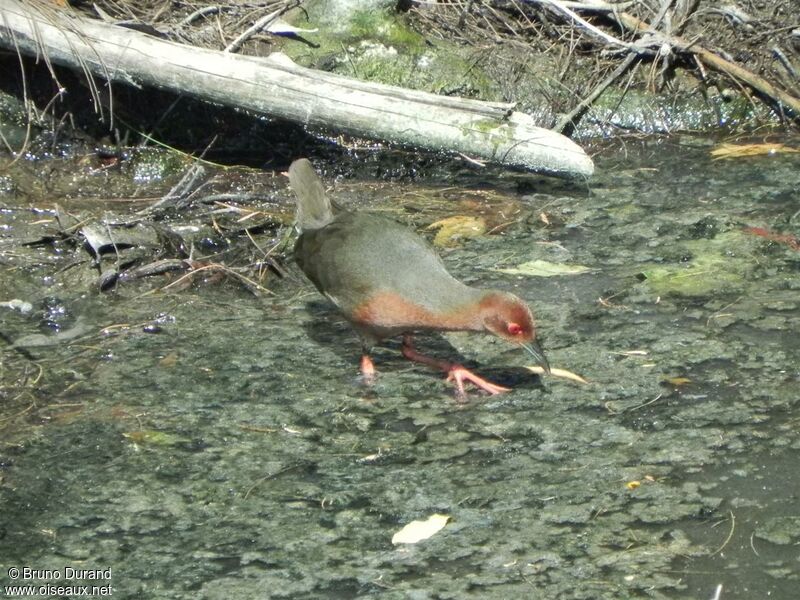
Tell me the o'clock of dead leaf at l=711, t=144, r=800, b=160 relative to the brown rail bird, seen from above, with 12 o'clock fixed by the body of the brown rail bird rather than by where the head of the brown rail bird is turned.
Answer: The dead leaf is roughly at 10 o'clock from the brown rail bird.

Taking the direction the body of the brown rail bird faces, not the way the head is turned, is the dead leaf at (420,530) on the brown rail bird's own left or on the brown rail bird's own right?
on the brown rail bird's own right

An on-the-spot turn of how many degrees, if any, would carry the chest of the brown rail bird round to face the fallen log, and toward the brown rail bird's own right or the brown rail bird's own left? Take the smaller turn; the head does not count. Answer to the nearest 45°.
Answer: approximately 135° to the brown rail bird's own left

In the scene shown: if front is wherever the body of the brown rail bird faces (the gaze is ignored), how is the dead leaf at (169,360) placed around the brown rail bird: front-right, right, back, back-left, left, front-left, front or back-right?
back

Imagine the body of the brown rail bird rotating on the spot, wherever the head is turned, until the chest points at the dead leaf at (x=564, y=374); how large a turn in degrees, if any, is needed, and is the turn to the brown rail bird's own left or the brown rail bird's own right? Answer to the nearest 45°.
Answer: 0° — it already faces it

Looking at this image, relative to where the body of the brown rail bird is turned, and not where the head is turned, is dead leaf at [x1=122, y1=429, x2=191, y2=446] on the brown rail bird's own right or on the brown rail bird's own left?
on the brown rail bird's own right

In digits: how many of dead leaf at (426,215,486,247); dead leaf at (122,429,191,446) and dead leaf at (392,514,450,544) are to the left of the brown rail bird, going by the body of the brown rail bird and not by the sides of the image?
1

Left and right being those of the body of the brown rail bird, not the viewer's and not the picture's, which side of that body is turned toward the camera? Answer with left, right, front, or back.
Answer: right

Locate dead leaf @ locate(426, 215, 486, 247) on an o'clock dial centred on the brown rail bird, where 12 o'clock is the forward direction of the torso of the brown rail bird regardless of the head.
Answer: The dead leaf is roughly at 9 o'clock from the brown rail bird.

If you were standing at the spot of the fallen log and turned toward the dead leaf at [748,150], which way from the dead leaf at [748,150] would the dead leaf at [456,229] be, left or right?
right

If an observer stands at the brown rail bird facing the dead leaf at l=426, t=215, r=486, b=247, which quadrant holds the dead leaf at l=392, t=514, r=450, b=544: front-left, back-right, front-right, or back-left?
back-right
